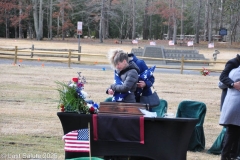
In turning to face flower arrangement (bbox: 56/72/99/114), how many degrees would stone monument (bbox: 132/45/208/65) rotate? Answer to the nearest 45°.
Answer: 0° — it already faces it

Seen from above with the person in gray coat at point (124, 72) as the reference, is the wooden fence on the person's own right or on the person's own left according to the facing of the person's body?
on the person's own right

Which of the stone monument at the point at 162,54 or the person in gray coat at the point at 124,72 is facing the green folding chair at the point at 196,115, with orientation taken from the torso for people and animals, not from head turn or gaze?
the stone monument

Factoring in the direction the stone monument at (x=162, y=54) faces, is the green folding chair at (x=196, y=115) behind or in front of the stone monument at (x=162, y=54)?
in front

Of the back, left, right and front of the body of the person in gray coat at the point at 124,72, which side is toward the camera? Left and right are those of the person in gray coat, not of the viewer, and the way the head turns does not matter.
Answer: left

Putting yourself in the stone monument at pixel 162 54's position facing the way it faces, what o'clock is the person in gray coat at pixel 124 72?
The person in gray coat is roughly at 12 o'clock from the stone monument.

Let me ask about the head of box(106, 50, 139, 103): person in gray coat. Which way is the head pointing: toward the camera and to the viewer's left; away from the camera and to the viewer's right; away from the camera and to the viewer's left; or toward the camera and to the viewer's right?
toward the camera and to the viewer's left

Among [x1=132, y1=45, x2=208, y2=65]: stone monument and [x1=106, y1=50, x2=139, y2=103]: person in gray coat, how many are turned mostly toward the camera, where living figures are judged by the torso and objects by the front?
1

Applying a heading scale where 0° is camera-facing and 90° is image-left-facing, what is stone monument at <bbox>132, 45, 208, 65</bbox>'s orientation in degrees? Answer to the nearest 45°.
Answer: approximately 0°

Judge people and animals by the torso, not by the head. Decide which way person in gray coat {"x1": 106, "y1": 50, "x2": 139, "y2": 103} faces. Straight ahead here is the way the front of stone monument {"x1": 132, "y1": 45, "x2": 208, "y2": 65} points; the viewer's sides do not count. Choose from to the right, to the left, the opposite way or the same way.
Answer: to the right

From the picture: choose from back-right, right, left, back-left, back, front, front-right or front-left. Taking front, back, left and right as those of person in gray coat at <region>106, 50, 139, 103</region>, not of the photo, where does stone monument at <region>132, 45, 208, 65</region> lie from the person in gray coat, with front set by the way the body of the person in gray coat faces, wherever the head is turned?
right
